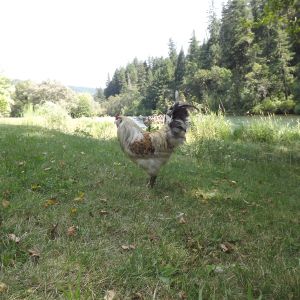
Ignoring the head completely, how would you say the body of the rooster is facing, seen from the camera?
to the viewer's left

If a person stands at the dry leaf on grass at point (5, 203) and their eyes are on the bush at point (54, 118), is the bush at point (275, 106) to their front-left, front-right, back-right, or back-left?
front-right

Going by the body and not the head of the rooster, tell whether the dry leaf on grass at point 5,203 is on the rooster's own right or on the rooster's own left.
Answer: on the rooster's own left

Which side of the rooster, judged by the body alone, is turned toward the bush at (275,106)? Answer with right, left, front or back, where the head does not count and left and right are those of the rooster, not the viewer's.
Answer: right

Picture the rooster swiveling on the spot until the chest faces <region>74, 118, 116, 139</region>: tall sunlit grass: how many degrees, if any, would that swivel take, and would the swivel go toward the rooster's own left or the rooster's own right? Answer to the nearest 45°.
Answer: approximately 90° to the rooster's own right

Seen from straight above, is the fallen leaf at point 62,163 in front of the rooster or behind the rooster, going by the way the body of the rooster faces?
in front

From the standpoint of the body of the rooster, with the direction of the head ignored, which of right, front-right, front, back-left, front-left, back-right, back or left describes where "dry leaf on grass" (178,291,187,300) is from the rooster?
left

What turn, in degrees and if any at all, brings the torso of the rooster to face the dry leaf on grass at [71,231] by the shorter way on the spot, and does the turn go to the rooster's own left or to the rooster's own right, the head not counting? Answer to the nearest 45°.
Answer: approximately 90° to the rooster's own left

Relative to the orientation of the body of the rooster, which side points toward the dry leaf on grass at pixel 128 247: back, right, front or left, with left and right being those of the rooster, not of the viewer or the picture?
left

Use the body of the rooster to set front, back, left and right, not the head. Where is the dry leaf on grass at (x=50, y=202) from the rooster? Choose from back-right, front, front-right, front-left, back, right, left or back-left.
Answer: front-left

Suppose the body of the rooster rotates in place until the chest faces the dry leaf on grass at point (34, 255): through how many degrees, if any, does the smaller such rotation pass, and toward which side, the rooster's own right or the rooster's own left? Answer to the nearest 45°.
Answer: approximately 90° to the rooster's own left

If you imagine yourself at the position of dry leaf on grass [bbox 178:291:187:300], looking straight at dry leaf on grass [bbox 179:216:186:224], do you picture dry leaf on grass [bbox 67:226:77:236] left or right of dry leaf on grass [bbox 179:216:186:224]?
left
